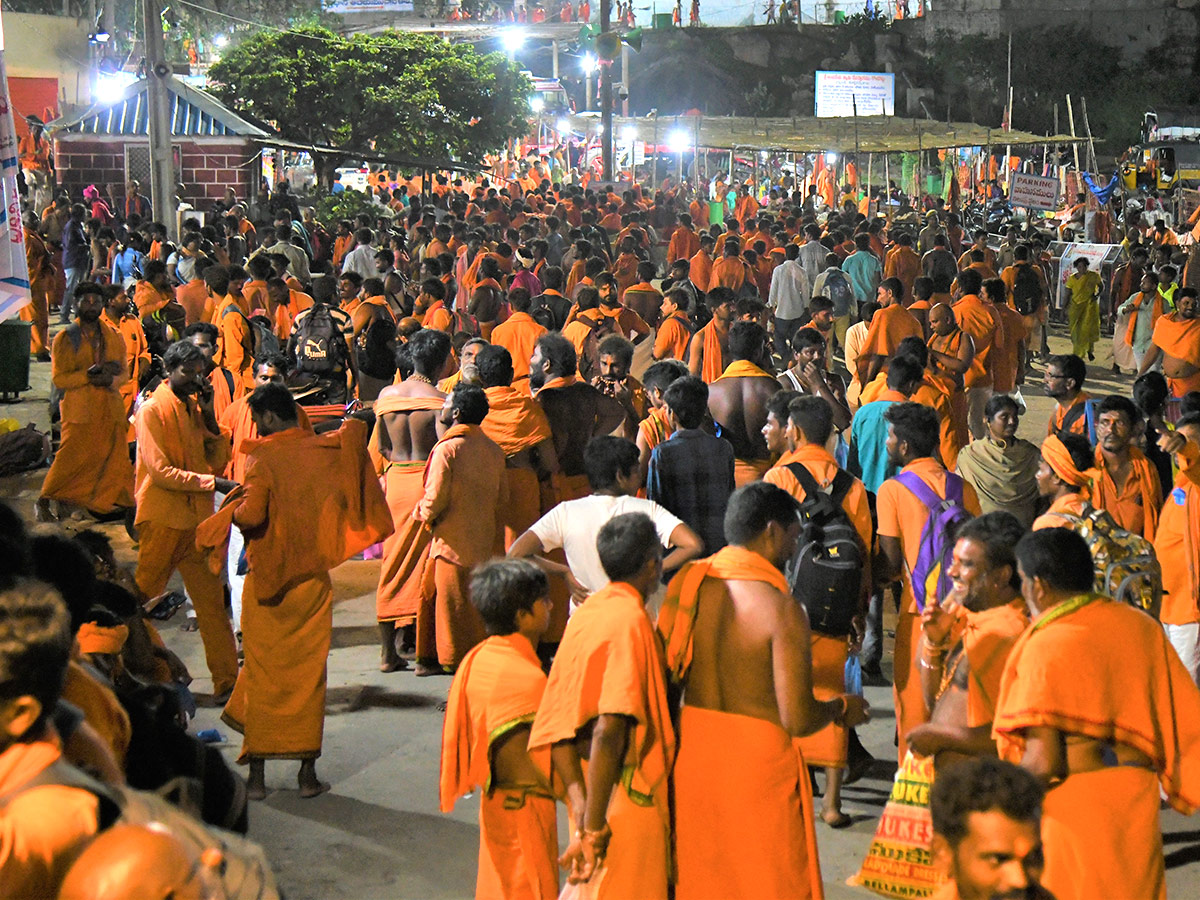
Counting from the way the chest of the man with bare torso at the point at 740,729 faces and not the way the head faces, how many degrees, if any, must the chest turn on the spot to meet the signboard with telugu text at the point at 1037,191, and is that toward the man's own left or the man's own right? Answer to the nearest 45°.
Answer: approximately 45° to the man's own left

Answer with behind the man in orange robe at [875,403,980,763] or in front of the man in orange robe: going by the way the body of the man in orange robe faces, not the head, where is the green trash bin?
in front

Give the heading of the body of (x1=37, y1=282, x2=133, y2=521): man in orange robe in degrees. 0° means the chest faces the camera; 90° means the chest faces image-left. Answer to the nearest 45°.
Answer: approximately 315°

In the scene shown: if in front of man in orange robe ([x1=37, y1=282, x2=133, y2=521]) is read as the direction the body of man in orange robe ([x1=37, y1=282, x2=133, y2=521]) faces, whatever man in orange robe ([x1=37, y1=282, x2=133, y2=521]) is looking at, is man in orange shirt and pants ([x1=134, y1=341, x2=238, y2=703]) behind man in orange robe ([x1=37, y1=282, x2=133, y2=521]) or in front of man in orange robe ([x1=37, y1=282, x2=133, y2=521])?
in front

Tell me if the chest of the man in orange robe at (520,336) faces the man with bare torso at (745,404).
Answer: no

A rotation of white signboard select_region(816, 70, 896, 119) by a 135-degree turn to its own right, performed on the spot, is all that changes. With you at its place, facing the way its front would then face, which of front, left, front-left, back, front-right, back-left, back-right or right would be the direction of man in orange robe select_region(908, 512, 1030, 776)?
back-left

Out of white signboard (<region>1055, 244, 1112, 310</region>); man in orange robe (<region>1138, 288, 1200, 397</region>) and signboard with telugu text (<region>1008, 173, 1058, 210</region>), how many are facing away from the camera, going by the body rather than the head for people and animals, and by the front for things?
0

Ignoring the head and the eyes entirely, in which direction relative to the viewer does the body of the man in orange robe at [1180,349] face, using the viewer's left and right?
facing the viewer

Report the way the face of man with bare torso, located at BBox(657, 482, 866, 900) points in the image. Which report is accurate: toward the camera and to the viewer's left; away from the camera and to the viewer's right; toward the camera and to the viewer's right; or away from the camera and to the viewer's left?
away from the camera and to the viewer's right

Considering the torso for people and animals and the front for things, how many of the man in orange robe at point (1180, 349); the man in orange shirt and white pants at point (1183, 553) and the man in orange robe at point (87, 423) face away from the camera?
0

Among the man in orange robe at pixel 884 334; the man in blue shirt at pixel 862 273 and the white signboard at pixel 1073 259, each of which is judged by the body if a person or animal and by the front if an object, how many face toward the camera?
1

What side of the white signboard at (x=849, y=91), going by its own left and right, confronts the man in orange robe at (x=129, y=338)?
front

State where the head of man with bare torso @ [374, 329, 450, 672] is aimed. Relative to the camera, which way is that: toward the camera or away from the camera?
away from the camera

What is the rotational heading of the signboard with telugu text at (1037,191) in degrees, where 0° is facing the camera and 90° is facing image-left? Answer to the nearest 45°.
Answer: approximately 0°

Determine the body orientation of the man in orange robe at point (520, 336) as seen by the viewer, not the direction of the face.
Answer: away from the camera

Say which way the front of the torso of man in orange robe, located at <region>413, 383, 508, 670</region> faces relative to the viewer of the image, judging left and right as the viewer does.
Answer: facing away from the viewer and to the left of the viewer

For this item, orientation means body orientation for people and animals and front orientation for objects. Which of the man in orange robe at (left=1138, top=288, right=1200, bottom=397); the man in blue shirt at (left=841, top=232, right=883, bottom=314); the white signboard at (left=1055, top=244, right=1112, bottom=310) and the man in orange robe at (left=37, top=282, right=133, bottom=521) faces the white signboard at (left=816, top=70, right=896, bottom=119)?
the man in blue shirt
